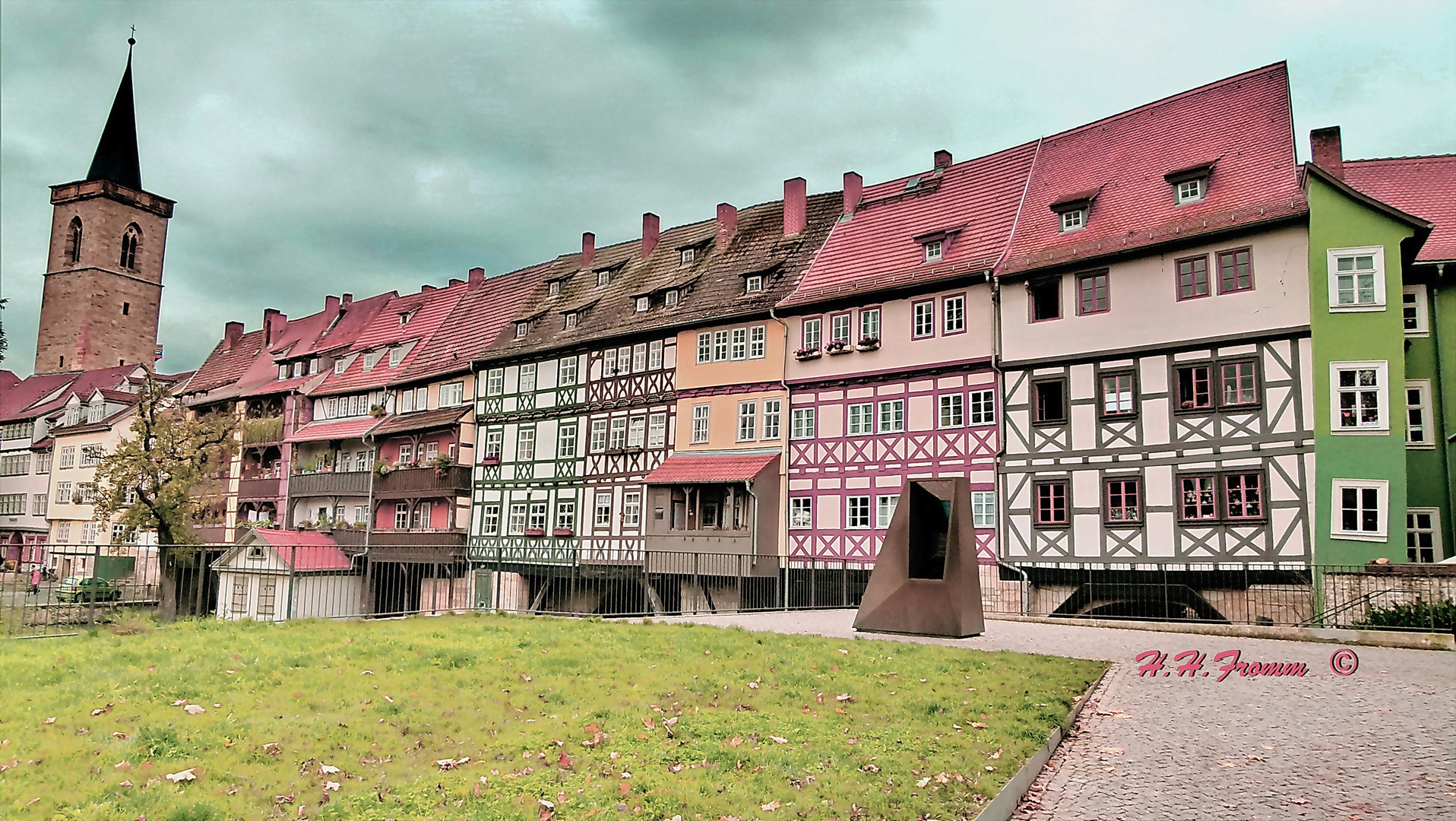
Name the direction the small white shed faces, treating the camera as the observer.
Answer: facing the viewer and to the left of the viewer

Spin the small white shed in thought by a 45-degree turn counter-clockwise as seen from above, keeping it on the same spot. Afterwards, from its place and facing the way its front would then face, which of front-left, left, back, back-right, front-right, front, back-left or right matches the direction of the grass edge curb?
front

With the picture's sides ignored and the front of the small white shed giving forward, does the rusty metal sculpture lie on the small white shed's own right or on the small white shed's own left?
on the small white shed's own left
